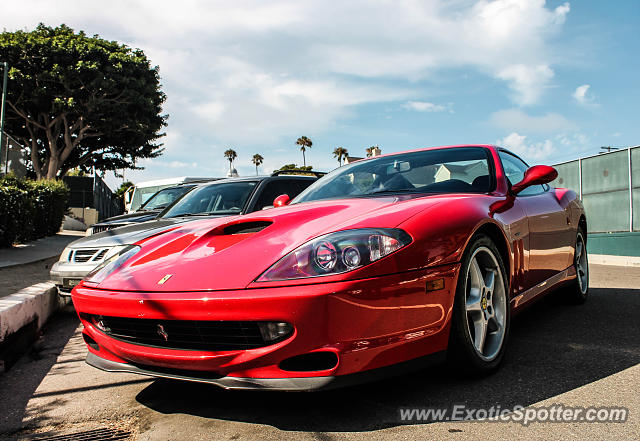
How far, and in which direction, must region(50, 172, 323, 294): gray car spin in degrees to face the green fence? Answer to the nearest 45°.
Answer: approximately 180°

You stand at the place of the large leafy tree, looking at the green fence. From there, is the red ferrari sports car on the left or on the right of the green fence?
right

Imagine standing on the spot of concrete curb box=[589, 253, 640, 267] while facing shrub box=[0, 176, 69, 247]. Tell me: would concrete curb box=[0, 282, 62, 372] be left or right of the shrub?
left

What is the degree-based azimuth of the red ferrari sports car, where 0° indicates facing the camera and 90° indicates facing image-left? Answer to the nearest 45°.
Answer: approximately 45°

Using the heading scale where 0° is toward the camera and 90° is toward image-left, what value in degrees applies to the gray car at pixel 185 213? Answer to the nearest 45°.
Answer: approximately 45°

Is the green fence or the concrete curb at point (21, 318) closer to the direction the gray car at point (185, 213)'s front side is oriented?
the concrete curb

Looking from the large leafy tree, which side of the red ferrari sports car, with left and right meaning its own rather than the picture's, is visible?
right

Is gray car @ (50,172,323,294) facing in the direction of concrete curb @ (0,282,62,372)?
yes

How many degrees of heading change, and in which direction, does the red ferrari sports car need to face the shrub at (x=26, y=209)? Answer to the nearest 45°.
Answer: approximately 90° to its right

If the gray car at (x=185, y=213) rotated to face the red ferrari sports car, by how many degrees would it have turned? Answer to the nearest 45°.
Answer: approximately 45° to its left

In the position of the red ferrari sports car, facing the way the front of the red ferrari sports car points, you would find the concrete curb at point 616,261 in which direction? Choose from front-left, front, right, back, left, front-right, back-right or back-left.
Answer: back
